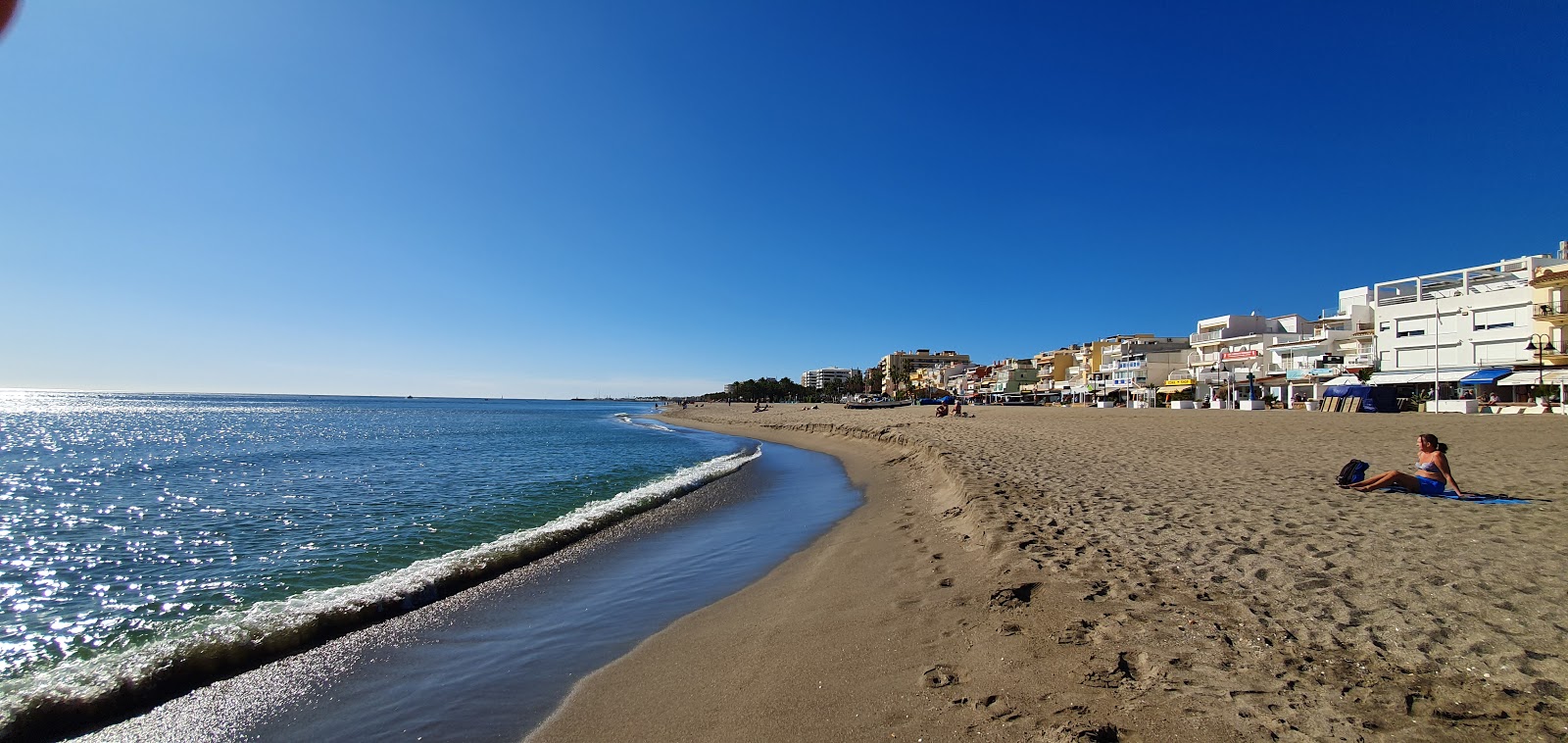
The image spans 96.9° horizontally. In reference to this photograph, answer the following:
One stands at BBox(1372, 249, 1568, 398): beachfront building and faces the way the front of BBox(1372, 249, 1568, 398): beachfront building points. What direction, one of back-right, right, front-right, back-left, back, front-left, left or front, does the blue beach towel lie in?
front-left

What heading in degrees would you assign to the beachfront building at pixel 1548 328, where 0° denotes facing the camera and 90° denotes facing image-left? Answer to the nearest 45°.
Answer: approximately 45°

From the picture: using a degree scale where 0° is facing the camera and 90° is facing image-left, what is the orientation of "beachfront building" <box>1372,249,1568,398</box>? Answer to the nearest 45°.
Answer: approximately 45°

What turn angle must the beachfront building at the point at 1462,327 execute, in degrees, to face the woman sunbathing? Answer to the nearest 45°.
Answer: approximately 45° to its left

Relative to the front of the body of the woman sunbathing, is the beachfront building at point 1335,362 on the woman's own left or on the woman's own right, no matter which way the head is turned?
on the woman's own right

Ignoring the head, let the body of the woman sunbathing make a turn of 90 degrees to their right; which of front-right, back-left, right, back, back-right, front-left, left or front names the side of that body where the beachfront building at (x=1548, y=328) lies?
front

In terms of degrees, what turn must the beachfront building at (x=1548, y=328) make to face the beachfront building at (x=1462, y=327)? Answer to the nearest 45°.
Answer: approximately 90° to its right

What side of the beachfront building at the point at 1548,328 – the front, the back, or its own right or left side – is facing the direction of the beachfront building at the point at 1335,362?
right

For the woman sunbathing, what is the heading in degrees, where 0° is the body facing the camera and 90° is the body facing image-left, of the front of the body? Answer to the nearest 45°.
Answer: approximately 90°

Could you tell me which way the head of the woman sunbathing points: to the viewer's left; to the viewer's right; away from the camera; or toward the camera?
to the viewer's left

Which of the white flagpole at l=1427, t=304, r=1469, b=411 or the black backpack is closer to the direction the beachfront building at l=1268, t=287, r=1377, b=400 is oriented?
the black backpack
